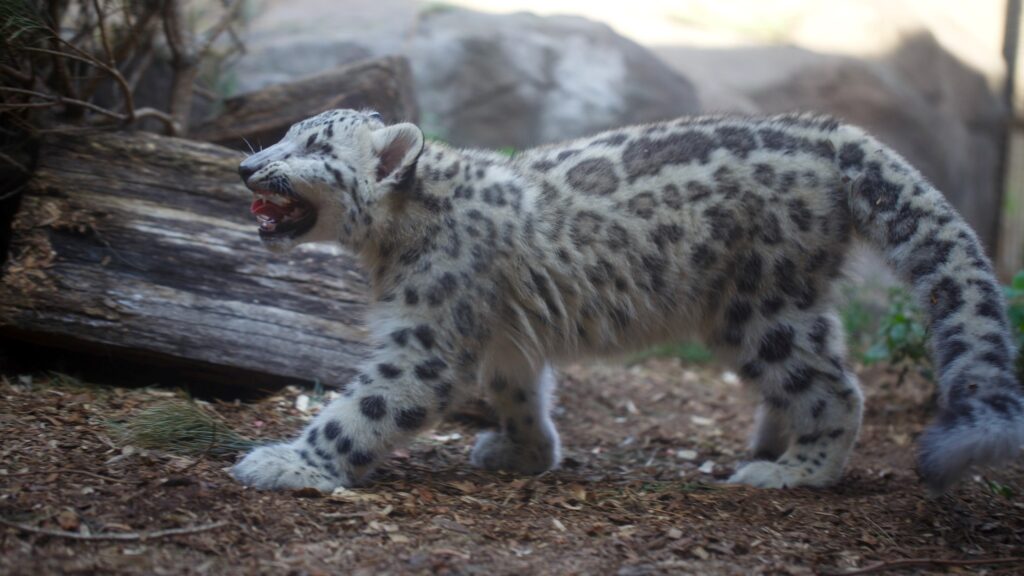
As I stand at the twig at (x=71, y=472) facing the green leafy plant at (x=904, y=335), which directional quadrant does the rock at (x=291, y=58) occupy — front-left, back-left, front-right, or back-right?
front-left

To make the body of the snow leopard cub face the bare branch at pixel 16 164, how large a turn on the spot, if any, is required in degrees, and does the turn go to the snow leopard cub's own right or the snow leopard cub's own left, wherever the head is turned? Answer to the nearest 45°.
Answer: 0° — it already faces it

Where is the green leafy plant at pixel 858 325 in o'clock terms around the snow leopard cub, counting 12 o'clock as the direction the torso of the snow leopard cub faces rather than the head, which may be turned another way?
The green leafy plant is roughly at 4 o'clock from the snow leopard cub.

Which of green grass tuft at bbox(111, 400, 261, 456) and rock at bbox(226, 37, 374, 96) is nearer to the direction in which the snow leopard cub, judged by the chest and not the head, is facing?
the green grass tuft

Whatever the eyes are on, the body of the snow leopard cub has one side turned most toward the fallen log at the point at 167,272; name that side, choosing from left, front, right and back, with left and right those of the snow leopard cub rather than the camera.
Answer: front

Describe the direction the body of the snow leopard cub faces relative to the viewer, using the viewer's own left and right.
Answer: facing to the left of the viewer

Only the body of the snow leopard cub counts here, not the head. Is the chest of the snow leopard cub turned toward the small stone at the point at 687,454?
no

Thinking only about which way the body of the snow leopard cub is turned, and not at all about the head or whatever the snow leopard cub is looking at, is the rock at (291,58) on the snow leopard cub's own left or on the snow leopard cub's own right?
on the snow leopard cub's own right

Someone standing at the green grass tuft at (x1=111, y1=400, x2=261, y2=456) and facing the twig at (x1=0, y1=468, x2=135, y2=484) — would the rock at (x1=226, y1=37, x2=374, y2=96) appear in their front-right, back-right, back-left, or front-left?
back-right

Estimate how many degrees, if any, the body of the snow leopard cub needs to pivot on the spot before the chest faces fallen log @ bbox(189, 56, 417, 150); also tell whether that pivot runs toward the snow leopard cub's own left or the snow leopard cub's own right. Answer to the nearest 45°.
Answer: approximately 45° to the snow leopard cub's own right

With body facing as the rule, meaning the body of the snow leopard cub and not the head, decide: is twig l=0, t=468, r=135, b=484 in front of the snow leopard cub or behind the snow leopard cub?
in front

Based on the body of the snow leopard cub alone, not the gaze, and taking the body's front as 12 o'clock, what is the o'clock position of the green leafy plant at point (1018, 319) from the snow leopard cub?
The green leafy plant is roughly at 5 o'clock from the snow leopard cub.
